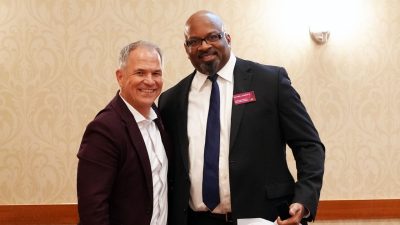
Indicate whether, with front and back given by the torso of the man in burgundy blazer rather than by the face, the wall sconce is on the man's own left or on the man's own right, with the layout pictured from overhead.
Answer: on the man's own left

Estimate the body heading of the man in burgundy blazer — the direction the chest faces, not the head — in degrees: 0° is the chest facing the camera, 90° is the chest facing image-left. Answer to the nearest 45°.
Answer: approximately 315°

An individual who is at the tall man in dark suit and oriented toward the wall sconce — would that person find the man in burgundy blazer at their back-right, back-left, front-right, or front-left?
back-left
